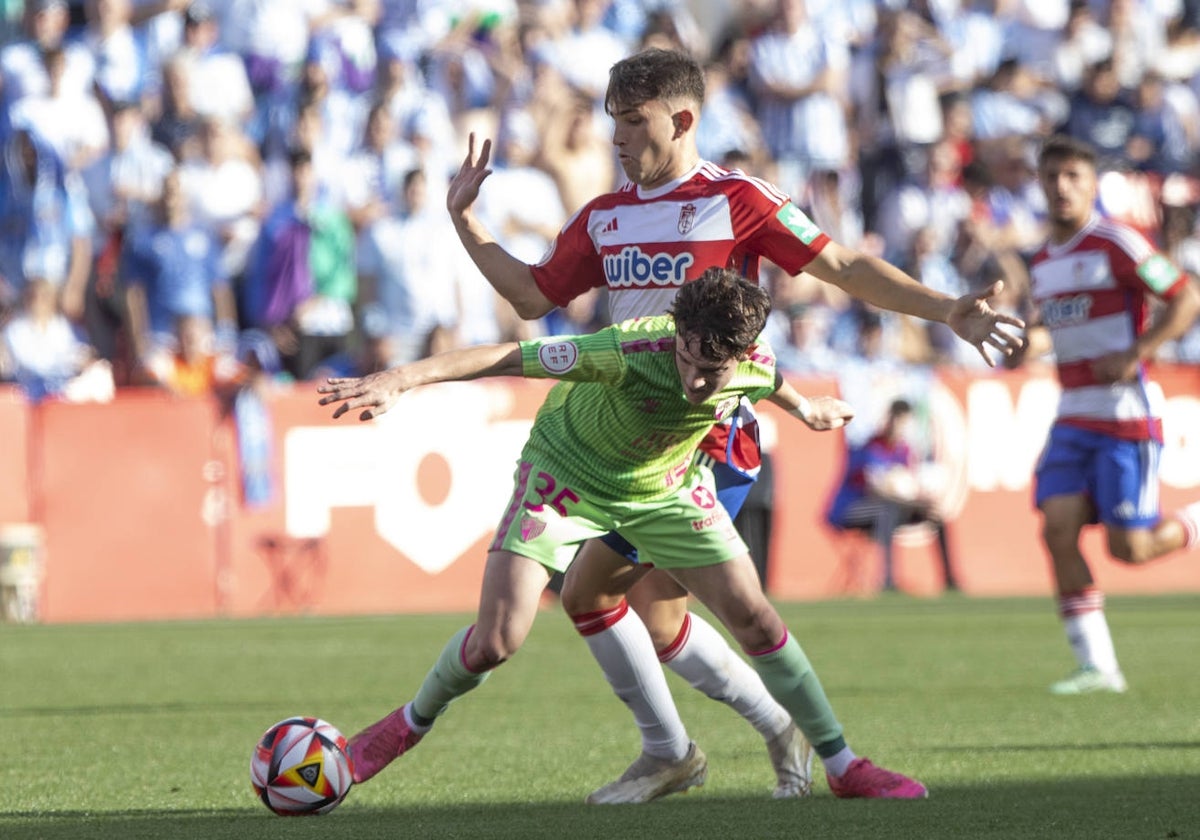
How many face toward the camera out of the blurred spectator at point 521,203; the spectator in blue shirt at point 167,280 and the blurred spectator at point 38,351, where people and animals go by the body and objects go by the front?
3

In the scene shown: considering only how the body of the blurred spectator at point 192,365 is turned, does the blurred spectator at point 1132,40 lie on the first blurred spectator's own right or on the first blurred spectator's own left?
on the first blurred spectator's own left

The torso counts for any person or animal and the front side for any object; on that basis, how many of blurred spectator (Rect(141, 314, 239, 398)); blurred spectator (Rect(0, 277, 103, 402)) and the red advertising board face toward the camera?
3

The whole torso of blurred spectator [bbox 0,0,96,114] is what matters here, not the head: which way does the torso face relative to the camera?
toward the camera

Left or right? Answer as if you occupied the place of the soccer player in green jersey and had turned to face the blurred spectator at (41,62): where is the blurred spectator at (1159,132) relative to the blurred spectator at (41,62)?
right

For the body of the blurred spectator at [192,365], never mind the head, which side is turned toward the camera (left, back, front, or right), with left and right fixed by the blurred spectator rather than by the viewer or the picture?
front

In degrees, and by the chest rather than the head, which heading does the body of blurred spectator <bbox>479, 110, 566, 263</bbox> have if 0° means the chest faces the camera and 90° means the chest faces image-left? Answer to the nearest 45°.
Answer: approximately 0°

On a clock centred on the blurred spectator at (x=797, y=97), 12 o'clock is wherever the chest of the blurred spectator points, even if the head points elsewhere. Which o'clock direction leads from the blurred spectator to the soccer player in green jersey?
The soccer player in green jersey is roughly at 12 o'clock from the blurred spectator.

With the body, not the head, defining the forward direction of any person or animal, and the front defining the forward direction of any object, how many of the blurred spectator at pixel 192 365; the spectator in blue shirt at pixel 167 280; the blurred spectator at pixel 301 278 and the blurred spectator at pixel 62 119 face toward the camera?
4

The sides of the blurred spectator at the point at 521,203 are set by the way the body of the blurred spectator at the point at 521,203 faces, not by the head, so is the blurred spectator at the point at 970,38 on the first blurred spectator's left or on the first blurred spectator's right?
on the first blurred spectator's left

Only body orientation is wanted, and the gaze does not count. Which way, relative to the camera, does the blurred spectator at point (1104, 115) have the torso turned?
toward the camera
